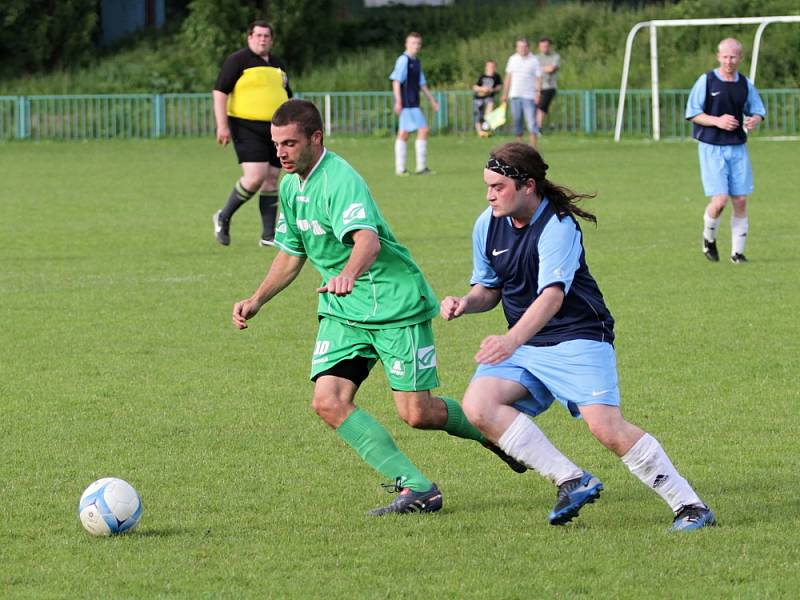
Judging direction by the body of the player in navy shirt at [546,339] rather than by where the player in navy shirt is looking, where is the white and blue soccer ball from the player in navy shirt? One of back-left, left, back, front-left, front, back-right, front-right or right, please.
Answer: front-right

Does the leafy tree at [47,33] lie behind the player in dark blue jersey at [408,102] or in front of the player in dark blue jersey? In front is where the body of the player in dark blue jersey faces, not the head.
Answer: behind

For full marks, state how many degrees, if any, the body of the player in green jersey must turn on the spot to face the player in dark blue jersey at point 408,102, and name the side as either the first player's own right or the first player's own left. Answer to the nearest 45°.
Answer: approximately 135° to the first player's own right

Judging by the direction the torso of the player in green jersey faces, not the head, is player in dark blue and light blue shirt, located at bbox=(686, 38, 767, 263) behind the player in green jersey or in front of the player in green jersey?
behind

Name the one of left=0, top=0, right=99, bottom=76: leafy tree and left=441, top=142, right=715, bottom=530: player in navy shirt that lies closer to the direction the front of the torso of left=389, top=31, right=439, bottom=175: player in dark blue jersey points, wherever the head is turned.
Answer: the player in navy shirt

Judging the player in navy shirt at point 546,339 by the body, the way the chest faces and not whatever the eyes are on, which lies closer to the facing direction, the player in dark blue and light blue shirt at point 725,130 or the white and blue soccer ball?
the white and blue soccer ball

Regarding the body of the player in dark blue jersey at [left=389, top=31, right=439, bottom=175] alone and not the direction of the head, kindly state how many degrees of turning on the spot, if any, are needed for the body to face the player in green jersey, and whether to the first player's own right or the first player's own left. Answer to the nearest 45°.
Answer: approximately 45° to the first player's own right

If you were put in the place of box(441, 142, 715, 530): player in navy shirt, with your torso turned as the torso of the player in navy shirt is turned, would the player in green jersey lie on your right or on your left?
on your right

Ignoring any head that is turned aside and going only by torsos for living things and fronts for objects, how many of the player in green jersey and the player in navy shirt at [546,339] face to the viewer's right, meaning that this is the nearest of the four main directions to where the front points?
0

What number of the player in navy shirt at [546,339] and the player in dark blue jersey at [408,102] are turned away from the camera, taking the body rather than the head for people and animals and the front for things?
0

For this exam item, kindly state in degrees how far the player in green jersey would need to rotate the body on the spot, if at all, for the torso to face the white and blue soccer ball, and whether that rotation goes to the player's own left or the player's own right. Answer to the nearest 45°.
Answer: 0° — they already face it

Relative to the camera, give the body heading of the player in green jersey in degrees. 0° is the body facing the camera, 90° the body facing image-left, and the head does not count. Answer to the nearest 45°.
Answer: approximately 45°

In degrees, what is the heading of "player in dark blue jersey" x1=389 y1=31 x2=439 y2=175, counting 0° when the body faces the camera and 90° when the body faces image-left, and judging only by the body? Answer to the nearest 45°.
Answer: approximately 315°
